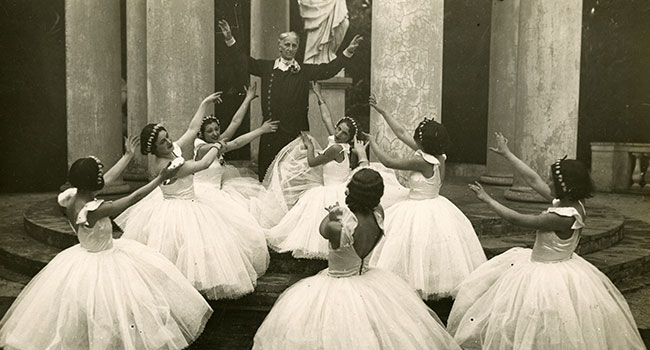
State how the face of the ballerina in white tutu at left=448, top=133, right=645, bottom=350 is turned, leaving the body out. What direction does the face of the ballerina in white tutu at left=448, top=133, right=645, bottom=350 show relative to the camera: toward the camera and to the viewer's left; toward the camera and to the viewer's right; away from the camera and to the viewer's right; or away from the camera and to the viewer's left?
away from the camera and to the viewer's left

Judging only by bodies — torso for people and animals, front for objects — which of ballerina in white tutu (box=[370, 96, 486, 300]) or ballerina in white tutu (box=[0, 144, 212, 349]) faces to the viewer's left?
ballerina in white tutu (box=[370, 96, 486, 300])

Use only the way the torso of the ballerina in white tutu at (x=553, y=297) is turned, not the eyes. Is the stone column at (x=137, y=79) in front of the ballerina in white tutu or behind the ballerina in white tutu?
in front

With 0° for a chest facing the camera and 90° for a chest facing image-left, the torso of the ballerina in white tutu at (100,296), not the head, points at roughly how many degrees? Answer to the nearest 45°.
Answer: approximately 225°

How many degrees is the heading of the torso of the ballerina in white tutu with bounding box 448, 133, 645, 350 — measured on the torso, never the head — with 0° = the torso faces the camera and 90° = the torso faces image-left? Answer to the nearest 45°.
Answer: approximately 135°

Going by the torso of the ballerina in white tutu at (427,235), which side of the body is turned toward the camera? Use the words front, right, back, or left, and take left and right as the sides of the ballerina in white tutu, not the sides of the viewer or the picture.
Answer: left

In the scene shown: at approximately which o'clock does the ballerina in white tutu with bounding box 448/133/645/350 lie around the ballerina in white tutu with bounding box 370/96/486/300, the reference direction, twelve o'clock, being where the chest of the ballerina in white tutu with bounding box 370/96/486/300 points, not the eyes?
the ballerina in white tutu with bounding box 448/133/645/350 is roughly at 8 o'clock from the ballerina in white tutu with bounding box 370/96/486/300.

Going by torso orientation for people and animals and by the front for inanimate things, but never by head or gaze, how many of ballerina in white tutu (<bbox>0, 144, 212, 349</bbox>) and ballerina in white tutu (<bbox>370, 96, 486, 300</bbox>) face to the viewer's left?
1

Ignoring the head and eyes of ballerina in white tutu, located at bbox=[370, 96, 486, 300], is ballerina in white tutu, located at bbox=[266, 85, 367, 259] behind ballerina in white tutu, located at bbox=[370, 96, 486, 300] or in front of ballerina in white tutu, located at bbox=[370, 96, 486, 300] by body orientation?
in front

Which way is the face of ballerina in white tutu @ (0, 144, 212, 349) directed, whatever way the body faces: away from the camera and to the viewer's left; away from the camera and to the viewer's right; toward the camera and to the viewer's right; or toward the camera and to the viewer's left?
away from the camera and to the viewer's right

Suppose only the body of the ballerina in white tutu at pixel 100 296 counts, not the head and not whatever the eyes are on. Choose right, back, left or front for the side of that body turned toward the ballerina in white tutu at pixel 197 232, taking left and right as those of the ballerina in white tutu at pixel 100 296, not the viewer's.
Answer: front
